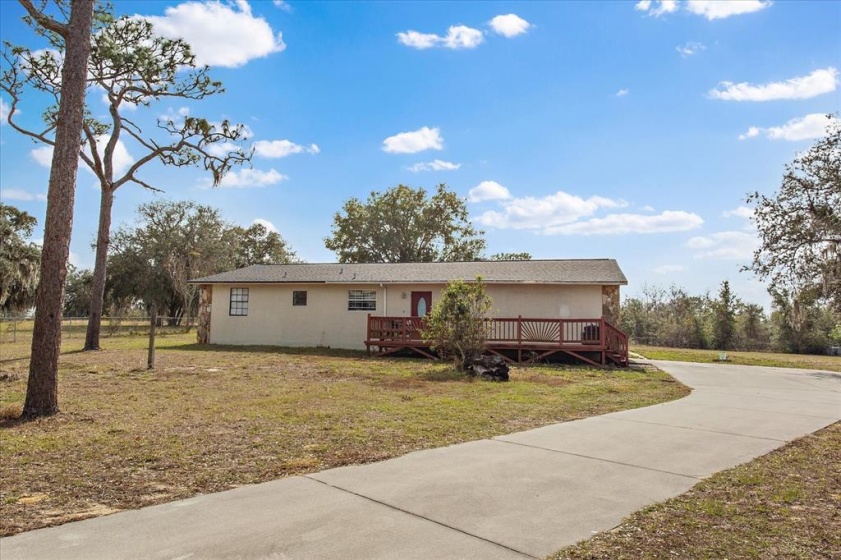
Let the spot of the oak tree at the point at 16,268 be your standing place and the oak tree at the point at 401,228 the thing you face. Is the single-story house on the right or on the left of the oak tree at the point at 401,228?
right

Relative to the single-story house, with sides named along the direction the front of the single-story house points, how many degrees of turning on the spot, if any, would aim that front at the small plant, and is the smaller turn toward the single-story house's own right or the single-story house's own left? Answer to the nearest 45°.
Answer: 0° — it already faces it

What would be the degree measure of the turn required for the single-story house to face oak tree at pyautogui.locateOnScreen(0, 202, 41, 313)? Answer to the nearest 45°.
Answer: approximately 135° to its right

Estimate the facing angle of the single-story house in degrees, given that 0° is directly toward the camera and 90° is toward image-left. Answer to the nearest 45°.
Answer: approximately 0°

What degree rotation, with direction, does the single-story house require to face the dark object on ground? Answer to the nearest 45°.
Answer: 0° — it already faces it

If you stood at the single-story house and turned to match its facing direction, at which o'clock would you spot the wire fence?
The wire fence is roughly at 4 o'clock from the single-story house.

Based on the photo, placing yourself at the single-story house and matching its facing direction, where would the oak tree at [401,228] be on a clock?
The oak tree is roughly at 6 o'clock from the single-story house.

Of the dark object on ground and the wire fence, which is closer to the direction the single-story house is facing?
the dark object on ground
